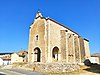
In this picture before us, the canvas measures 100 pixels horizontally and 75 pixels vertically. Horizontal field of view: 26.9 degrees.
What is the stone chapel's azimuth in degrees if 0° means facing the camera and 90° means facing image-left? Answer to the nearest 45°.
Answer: approximately 45°

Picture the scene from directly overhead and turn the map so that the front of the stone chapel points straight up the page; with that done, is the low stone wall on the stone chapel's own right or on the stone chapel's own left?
on the stone chapel's own left
